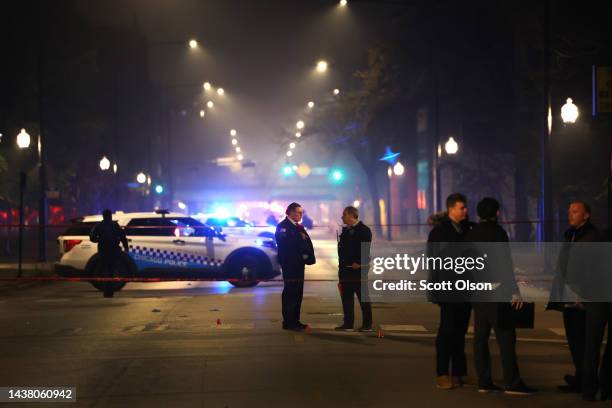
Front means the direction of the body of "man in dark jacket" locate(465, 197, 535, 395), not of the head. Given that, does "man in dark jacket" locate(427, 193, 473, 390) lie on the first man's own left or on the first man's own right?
on the first man's own left

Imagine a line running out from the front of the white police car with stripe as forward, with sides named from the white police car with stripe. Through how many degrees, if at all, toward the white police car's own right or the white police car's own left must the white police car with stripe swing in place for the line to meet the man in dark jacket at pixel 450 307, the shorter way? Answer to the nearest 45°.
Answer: approximately 90° to the white police car's own right

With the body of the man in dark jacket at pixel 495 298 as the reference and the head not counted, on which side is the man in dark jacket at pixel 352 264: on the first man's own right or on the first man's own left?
on the first man's own left

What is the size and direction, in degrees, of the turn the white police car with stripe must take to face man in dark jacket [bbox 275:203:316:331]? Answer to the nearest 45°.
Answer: approximately 90° to its right

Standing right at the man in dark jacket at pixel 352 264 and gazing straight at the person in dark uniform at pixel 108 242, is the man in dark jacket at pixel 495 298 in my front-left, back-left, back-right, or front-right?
back-left

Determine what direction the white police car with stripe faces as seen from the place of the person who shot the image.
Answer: facing to the right of the viewer
